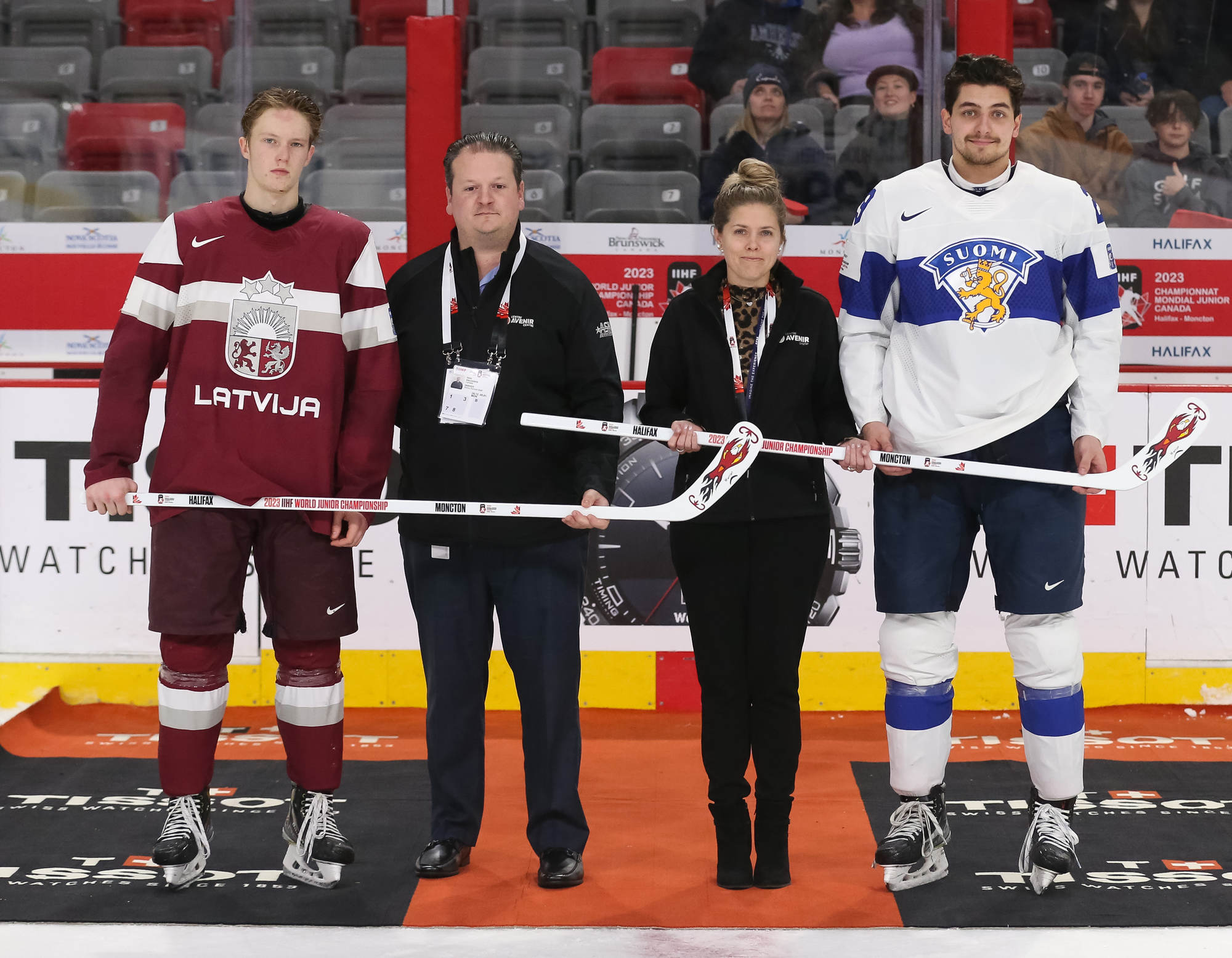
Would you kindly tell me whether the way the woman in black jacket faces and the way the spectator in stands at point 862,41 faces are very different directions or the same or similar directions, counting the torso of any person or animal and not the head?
same or similar directions

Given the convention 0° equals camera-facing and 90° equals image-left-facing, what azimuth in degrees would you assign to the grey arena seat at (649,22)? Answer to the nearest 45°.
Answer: approximately 0°

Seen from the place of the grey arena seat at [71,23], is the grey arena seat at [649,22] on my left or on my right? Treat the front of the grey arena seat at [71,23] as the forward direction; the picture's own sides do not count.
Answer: on my left

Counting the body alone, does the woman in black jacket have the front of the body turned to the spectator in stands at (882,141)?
no

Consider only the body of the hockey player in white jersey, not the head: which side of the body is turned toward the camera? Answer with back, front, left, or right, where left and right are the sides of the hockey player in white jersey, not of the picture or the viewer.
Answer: front

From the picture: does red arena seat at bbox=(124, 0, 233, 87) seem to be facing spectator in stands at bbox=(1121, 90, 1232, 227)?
no

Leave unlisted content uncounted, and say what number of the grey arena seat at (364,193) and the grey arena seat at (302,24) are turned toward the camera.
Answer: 2

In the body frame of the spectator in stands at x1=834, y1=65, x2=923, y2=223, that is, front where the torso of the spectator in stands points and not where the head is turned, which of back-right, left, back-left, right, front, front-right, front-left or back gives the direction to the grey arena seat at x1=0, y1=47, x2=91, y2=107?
right

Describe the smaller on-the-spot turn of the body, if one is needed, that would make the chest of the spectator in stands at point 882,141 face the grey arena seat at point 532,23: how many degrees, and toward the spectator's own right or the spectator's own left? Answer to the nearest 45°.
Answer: approximately 90° to the spectator's own right

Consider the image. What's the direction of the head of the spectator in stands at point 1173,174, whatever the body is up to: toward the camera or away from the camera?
toward the camera

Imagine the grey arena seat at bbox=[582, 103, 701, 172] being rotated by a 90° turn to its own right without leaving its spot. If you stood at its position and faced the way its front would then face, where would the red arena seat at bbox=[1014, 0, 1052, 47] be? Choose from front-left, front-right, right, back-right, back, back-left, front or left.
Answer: back

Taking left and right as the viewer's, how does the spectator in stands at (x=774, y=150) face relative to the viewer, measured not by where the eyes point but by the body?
facing the viewer
